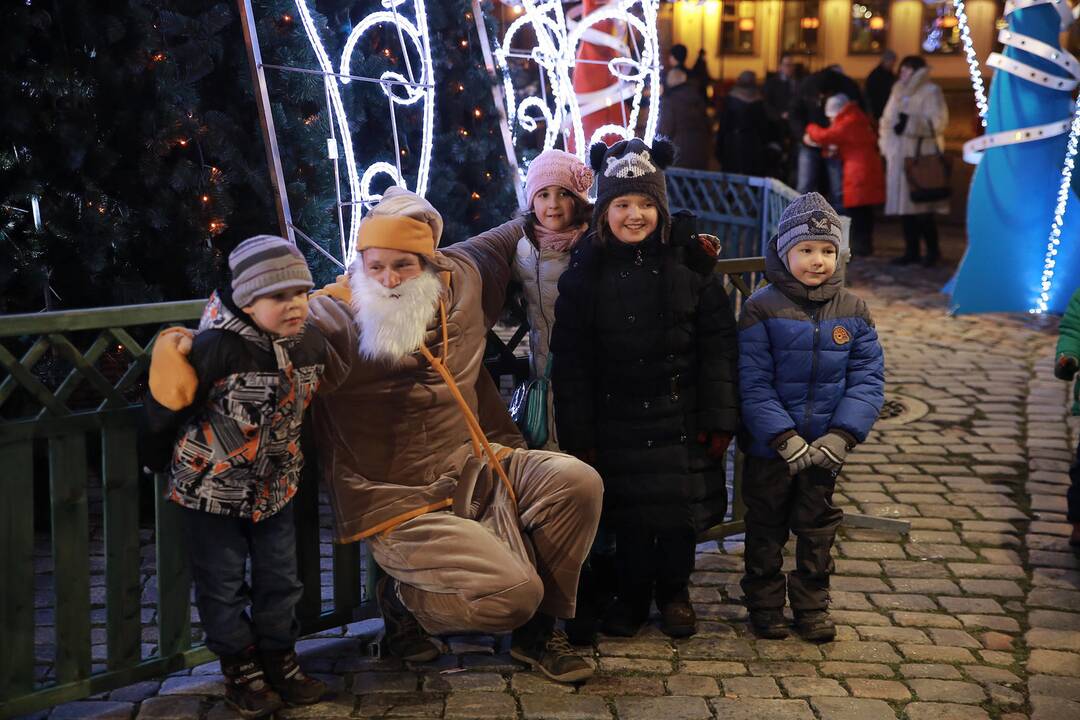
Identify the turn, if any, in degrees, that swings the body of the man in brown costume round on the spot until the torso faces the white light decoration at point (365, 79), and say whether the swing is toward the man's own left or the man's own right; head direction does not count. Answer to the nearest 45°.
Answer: approximately 135° to the man's own left

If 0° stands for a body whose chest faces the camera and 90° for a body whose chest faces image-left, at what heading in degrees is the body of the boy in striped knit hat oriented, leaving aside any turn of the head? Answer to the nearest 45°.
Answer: approximately 315°

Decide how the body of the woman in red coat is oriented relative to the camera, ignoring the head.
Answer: to the viewer's left

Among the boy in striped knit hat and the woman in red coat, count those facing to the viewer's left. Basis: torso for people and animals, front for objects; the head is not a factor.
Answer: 1

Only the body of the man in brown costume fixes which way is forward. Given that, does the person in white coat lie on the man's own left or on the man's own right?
on the man's own left

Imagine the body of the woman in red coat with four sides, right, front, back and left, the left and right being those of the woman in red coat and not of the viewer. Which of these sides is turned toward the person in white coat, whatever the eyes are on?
back

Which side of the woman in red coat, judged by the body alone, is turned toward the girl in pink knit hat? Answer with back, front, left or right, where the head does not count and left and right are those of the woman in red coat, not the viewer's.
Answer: left

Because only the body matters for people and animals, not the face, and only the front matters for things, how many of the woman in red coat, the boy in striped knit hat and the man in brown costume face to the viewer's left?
1

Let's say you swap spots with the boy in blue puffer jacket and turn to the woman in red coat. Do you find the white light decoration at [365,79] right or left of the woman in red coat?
left

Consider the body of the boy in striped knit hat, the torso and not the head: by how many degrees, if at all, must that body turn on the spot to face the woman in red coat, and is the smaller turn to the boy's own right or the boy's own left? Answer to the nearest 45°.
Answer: approximately 90° to the boy's own left
